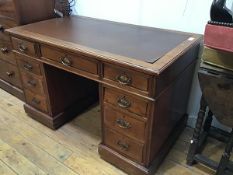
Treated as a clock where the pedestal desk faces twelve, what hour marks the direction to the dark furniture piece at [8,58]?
The dark furniture piece is roughly at 3 o'clock from the pedestal desk.

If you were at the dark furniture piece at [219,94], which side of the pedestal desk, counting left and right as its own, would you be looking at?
left

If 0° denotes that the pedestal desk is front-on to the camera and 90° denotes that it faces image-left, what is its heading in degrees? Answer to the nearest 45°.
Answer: approximately 45°
